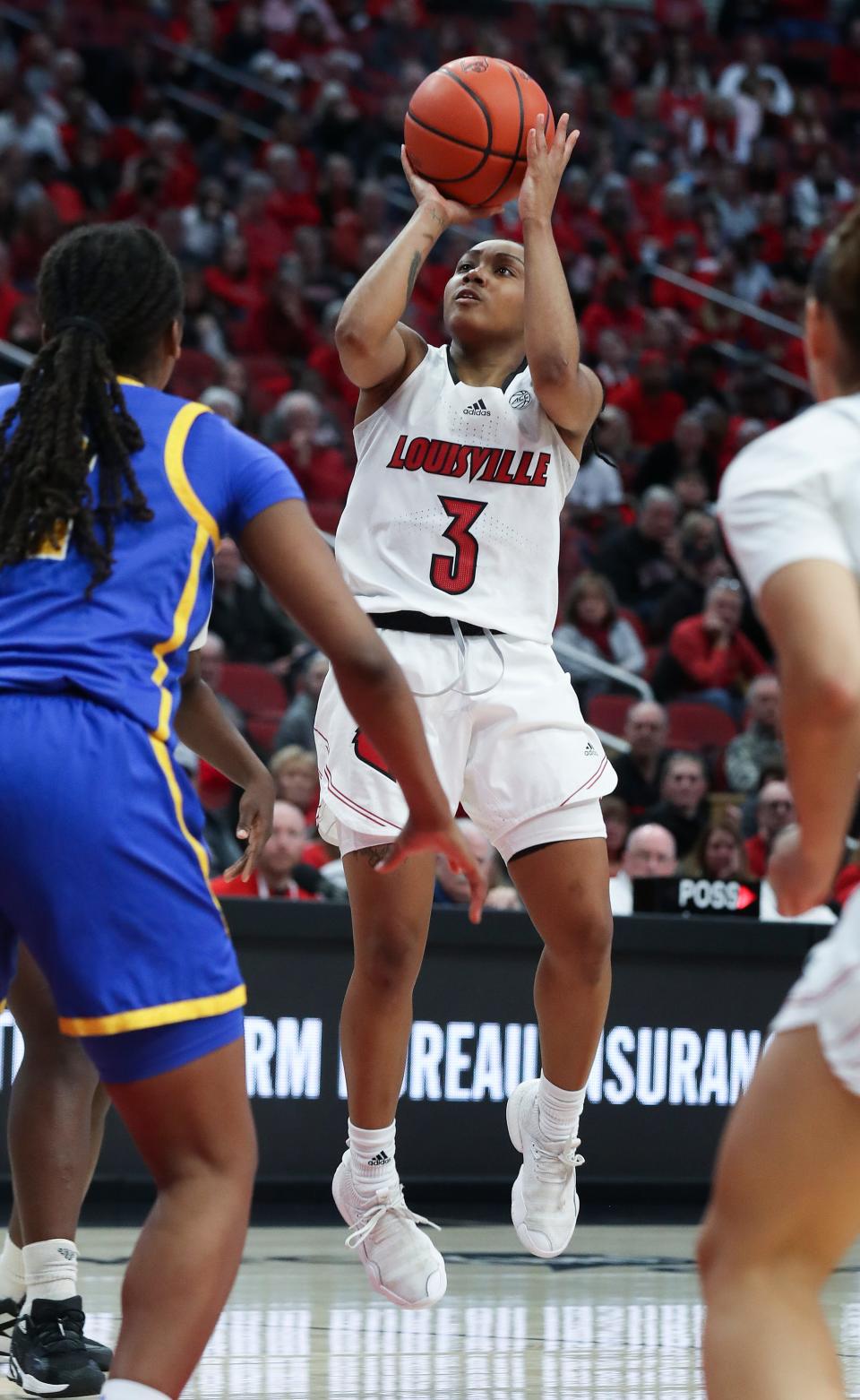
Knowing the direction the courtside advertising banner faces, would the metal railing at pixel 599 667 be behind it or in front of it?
behind

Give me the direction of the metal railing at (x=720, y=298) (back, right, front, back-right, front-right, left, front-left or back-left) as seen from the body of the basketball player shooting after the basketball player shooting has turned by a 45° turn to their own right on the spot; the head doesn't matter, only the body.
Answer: back-right

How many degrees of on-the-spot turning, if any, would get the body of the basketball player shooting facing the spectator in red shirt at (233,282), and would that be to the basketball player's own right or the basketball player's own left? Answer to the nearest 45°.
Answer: approximately 180°

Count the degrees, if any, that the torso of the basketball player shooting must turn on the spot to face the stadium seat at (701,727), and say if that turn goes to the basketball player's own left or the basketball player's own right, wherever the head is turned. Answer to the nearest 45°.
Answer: approximately 180°

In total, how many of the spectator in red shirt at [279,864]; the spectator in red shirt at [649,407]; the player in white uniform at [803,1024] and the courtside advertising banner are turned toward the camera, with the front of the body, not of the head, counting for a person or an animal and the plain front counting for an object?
3

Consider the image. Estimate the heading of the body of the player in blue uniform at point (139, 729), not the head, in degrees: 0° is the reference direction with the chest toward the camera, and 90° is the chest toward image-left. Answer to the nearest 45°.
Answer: approximately 225°

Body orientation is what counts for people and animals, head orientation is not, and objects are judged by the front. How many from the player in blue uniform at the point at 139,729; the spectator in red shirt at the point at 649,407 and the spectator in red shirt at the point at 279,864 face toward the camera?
2

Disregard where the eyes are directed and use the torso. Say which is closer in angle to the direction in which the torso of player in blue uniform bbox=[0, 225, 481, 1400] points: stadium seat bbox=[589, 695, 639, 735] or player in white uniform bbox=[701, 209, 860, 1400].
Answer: the stadium seat

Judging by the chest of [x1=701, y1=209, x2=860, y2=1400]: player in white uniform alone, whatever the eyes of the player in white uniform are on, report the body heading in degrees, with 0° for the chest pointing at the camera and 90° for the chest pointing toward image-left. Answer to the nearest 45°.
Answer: approximately 135°

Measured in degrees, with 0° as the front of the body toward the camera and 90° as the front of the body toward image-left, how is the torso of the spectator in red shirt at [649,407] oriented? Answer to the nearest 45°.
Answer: approximately 0°
